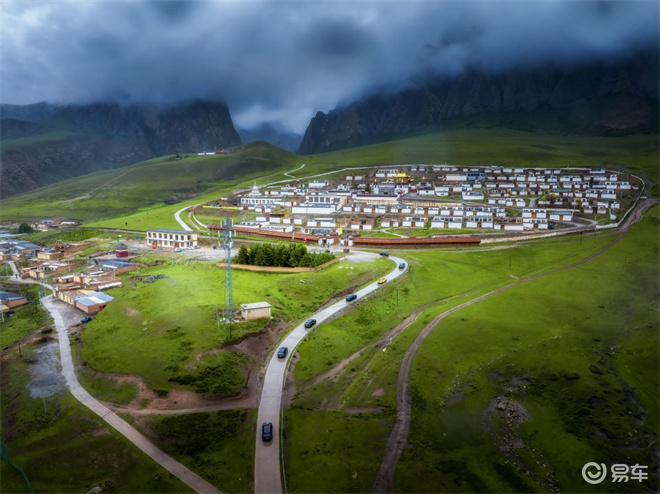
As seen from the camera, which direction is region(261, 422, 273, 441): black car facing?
toward the camera

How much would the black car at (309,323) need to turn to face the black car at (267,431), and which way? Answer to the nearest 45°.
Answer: approximately 45° to its left

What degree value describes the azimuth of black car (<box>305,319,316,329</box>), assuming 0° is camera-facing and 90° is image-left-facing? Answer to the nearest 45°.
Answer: approximately 45°

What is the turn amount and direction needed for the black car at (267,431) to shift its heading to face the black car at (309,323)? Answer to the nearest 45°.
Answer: approximately 180°

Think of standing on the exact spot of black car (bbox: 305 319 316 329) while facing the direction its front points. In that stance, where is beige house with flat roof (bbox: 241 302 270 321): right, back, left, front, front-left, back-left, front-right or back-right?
front-right
